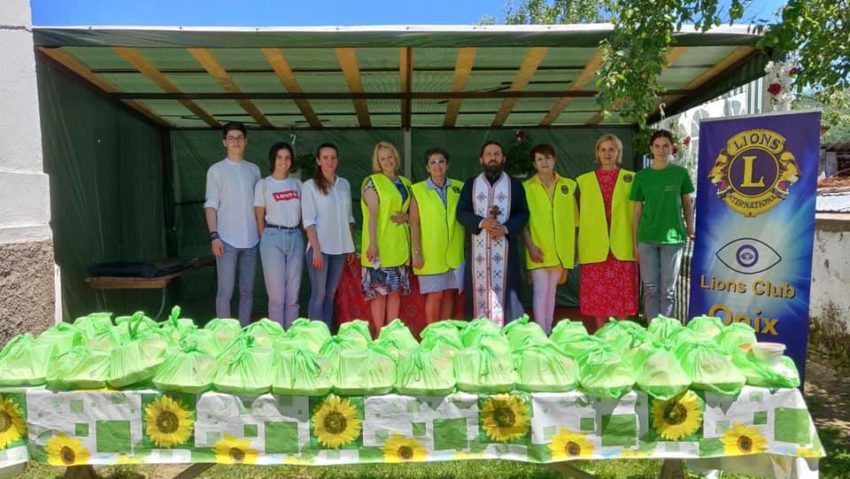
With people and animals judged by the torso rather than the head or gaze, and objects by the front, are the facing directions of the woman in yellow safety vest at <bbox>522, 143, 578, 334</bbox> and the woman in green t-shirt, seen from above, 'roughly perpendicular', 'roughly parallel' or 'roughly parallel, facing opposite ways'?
roughly parallel

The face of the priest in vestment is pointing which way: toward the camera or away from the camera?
toward the camera

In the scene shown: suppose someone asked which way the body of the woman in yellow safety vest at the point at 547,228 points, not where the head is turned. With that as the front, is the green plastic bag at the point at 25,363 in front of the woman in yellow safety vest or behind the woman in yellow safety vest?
in front

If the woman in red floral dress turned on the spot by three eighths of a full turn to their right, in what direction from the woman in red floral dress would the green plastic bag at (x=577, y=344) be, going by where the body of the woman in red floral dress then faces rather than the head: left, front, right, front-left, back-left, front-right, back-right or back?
back-left

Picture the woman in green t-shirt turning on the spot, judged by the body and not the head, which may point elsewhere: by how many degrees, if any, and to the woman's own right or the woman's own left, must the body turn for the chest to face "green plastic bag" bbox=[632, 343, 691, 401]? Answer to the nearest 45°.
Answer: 0° — they already face it

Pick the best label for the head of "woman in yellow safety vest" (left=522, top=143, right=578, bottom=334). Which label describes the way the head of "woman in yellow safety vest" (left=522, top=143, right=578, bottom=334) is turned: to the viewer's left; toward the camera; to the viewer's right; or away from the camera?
toward the camera

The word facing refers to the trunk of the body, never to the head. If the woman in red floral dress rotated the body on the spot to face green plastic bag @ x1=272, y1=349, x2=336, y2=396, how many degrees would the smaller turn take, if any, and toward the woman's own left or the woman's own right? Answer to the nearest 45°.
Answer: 0° — they already face it

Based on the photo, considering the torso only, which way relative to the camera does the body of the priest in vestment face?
toward the camera

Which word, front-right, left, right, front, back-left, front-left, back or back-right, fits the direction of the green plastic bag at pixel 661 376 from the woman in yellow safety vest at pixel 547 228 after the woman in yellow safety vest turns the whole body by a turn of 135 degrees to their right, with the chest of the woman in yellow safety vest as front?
back-left

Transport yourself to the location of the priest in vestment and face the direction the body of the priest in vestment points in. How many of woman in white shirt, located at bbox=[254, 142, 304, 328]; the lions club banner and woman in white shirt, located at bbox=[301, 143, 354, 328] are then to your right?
2

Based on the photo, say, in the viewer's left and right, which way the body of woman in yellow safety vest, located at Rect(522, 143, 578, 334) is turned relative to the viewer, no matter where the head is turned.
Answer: facing the viewer

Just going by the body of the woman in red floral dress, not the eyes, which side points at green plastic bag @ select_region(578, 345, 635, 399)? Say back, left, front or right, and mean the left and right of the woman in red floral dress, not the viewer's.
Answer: front

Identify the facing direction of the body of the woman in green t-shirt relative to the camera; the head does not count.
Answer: toward the camera

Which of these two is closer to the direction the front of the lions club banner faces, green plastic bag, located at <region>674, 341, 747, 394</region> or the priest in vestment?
the green plastic bag

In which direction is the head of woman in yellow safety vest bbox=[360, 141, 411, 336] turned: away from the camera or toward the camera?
toward the camera

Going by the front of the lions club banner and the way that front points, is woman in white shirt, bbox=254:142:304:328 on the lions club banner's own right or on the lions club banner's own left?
on the lions club banner's own right

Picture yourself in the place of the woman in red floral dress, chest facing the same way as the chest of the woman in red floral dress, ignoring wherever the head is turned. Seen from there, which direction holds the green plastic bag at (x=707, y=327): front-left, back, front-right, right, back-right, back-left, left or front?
front

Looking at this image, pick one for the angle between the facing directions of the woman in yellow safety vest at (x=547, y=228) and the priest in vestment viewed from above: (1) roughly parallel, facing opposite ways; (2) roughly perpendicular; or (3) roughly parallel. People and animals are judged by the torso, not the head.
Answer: roughly parallel
